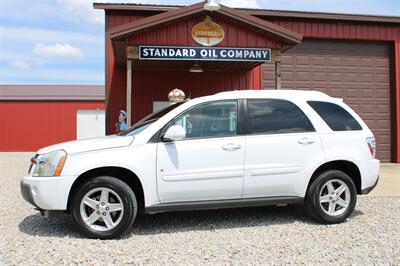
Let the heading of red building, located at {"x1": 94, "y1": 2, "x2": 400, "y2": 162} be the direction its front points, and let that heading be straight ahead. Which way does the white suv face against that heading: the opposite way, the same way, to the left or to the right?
to the right

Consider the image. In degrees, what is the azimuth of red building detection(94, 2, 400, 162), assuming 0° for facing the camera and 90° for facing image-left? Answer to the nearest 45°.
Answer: approximately 0°

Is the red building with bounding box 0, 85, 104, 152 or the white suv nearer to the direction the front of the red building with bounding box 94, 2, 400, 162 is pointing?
the white suv

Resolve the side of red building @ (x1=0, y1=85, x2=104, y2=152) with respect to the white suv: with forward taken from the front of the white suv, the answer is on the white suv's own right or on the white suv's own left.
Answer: on the white suv's own right

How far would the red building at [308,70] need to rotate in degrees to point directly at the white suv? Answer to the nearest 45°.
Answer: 0° — it already faces it

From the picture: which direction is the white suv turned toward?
to the viewer's left

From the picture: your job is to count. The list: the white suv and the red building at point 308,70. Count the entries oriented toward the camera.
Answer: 1

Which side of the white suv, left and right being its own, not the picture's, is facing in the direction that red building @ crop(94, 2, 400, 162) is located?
right
